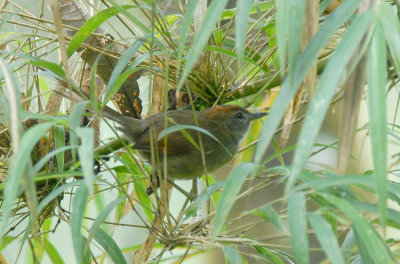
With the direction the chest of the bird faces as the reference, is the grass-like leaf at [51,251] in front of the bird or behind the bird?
behind

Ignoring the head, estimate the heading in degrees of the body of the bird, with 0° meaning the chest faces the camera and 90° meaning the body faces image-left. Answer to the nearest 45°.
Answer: approximately 270°

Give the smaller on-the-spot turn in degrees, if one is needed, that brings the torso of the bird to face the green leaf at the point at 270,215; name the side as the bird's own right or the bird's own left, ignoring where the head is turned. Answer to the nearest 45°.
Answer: approximately 90° to the bird's own right

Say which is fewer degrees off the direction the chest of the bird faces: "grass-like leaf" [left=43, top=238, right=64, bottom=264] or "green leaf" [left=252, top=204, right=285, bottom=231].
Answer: the green leaf

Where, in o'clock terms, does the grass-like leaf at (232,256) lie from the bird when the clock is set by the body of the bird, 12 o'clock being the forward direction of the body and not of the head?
The grass-like leaf is roughly at 3 o'clock from the bird.
